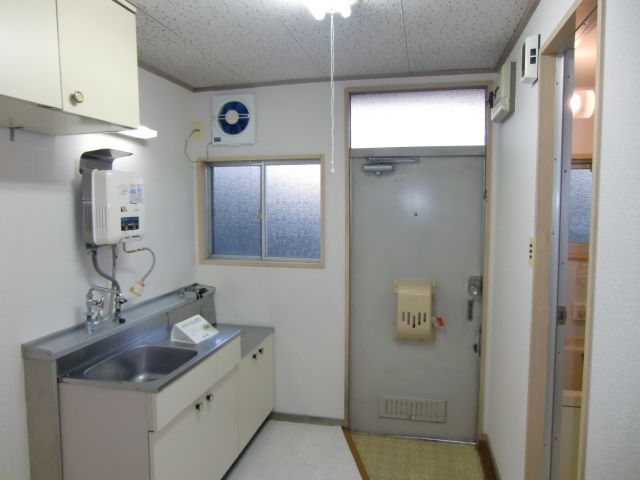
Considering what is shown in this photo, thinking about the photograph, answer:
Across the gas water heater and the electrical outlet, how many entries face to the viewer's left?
0

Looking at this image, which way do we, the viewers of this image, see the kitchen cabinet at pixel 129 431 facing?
facing the viewer and to the right of the viewer

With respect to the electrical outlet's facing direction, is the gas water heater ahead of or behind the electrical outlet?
ahead

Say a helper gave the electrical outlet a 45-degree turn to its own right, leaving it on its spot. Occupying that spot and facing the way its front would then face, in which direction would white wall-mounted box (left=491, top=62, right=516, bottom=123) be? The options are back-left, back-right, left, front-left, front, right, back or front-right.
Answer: left

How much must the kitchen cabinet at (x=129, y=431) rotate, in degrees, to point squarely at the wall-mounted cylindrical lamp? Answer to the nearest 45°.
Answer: approximately 45° to its left

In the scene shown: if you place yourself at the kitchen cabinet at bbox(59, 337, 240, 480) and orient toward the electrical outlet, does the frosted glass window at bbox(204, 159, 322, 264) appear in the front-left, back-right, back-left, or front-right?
front-right

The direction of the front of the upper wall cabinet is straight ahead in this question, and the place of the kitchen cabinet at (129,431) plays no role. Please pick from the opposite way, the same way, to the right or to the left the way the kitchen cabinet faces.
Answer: the same way

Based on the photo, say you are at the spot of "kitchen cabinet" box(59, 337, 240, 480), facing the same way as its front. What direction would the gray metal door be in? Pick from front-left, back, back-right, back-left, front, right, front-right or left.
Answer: front-left

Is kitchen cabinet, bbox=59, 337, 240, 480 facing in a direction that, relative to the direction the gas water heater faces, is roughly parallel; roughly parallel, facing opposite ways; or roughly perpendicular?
roughly parallel

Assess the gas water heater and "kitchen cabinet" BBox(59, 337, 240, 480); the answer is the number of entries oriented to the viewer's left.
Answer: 0

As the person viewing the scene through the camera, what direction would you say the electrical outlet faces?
facing the viewer

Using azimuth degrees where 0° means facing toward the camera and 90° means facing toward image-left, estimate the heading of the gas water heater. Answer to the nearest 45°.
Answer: approximately 315°

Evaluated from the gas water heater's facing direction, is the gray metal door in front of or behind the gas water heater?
in front

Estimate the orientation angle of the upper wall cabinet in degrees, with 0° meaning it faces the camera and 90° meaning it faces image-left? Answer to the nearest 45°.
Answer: approximately 315°

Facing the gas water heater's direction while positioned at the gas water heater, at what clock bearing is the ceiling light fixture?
The ceiling light fixture is roughly at 12 o'clock from the gas water heater.

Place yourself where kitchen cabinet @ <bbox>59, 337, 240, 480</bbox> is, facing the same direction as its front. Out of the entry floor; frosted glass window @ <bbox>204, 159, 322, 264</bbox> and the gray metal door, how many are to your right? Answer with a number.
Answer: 0

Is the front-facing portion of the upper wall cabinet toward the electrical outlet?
no

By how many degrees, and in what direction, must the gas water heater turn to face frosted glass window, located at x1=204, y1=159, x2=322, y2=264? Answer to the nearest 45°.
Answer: approximately 90° to its left

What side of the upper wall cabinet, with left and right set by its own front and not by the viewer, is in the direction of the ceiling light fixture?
front

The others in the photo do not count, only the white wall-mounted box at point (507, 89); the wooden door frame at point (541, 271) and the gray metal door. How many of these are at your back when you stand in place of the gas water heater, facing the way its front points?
0
